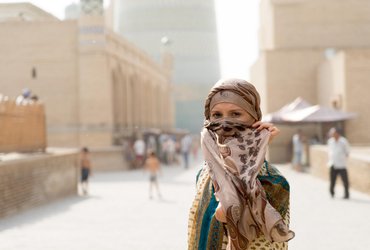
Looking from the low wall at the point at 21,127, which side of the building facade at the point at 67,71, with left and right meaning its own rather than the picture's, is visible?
right

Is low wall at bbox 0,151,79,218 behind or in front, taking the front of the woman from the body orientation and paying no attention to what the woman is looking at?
behind

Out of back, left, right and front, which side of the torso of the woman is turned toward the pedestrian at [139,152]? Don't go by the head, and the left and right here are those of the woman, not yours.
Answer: back

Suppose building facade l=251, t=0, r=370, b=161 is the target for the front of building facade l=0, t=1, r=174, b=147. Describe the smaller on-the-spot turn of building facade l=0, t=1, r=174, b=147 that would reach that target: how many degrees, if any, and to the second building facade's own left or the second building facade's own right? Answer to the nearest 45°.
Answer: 0° — it already faces it

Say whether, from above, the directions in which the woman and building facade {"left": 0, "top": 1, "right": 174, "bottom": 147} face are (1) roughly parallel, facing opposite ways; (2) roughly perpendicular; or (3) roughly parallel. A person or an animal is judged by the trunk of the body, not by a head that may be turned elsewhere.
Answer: roughly perpendicular

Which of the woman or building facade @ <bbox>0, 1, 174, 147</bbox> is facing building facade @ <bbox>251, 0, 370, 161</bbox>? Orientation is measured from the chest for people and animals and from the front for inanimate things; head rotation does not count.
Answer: building facade @ <bbox>0, 1, 174, 147</bbox>

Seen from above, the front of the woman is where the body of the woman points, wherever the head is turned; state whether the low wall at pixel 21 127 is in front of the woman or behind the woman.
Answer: behind

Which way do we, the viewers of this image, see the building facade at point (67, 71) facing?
facing to the right of the viewer

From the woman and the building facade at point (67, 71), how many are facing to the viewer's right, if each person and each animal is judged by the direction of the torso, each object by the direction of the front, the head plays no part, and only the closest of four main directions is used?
1
